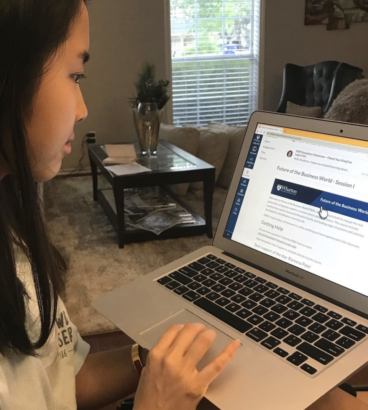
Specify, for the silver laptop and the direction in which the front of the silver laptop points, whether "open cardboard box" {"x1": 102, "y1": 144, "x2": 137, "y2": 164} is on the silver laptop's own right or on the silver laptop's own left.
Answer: on the silver laptop's own right

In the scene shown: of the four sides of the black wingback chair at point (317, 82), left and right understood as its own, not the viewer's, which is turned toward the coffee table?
front

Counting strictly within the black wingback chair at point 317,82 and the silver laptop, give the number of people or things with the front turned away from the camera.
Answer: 0

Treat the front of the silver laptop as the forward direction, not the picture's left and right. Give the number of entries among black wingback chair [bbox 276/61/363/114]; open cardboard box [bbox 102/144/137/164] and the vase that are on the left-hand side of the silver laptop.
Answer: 0

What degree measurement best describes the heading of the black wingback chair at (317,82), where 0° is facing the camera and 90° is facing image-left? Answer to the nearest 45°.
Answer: approximately 45°

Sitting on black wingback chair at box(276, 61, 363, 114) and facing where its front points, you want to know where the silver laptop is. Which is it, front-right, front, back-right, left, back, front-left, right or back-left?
front-left

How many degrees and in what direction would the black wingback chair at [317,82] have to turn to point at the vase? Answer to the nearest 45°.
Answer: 0° — it already faces it

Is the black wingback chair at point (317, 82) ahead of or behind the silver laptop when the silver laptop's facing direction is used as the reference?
behind

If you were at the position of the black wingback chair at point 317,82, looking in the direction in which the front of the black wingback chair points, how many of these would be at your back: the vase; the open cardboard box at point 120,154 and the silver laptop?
0

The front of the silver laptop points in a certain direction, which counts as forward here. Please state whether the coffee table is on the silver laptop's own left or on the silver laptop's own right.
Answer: on the silver laptop's own right

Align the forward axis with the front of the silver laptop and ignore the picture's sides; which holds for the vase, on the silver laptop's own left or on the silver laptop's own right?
on the silver laptop's own right

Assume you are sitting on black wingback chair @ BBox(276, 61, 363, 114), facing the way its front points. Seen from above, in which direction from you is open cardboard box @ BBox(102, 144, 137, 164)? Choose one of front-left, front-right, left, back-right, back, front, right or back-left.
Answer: front

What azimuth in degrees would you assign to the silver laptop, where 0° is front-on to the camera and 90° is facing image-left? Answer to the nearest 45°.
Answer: approximately 45°

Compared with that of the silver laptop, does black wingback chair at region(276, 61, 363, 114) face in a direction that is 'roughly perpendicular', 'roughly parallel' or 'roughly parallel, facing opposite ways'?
roughly parallel
